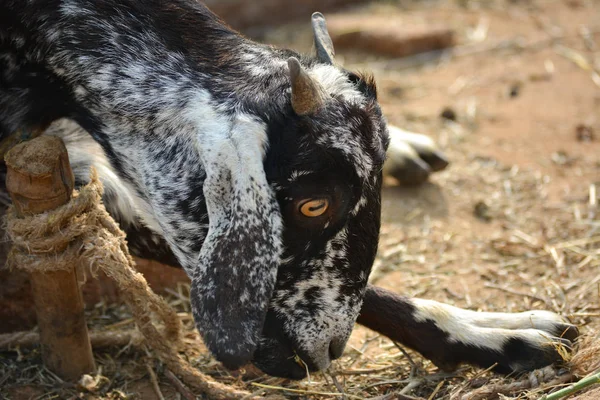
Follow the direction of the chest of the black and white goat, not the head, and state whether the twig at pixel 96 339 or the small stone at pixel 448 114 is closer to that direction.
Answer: the small stone

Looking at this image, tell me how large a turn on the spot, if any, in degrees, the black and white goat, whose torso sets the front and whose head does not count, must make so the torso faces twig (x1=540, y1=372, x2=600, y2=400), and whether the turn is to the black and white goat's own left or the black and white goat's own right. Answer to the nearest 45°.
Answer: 0° — it already faces it

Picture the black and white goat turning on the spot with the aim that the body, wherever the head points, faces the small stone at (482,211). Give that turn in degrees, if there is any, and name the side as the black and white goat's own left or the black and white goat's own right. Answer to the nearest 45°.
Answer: approximately 45° to the black and white goat's own left

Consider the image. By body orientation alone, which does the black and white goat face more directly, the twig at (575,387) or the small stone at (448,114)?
the twig

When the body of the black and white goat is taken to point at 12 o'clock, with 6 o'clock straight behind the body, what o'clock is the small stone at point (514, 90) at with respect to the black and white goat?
The small stone is roughly at 10 o'clock from the black and white goat.

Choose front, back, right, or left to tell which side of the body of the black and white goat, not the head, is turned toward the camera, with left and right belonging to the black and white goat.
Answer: right

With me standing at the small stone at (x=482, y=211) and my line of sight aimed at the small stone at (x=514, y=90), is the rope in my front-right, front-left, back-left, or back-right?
back-left

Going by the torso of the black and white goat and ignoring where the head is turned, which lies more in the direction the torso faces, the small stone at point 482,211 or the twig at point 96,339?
the small stone
